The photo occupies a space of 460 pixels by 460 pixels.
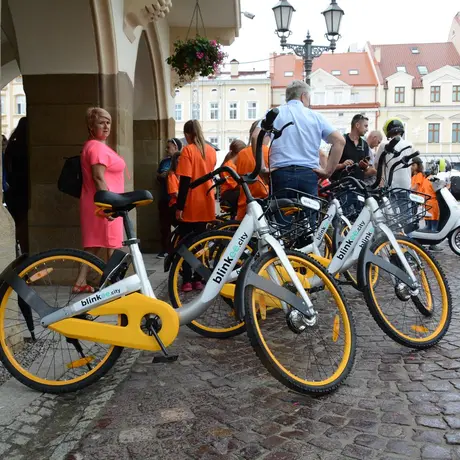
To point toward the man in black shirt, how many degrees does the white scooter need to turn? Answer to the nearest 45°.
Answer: approximately 135° to its right

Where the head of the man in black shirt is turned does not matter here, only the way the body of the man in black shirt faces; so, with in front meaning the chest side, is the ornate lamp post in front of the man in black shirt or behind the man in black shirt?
behind

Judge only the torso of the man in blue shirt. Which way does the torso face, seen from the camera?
away from the camera

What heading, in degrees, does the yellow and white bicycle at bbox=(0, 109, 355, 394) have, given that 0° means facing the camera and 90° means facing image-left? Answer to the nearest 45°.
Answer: approximately 270°

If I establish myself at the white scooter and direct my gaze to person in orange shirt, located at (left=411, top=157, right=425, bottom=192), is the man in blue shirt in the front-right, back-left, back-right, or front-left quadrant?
back-left

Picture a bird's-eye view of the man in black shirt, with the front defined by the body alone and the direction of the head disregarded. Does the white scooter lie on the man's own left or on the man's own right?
on the man's own left

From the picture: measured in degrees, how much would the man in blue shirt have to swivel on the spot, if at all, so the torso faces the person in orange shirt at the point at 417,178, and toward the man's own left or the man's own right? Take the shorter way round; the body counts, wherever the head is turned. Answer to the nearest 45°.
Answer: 0° — they already face them

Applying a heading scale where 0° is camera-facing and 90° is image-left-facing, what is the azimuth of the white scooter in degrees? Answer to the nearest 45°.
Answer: approximately 270°

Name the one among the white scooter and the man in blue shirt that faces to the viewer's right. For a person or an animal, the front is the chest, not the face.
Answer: the white scooter
